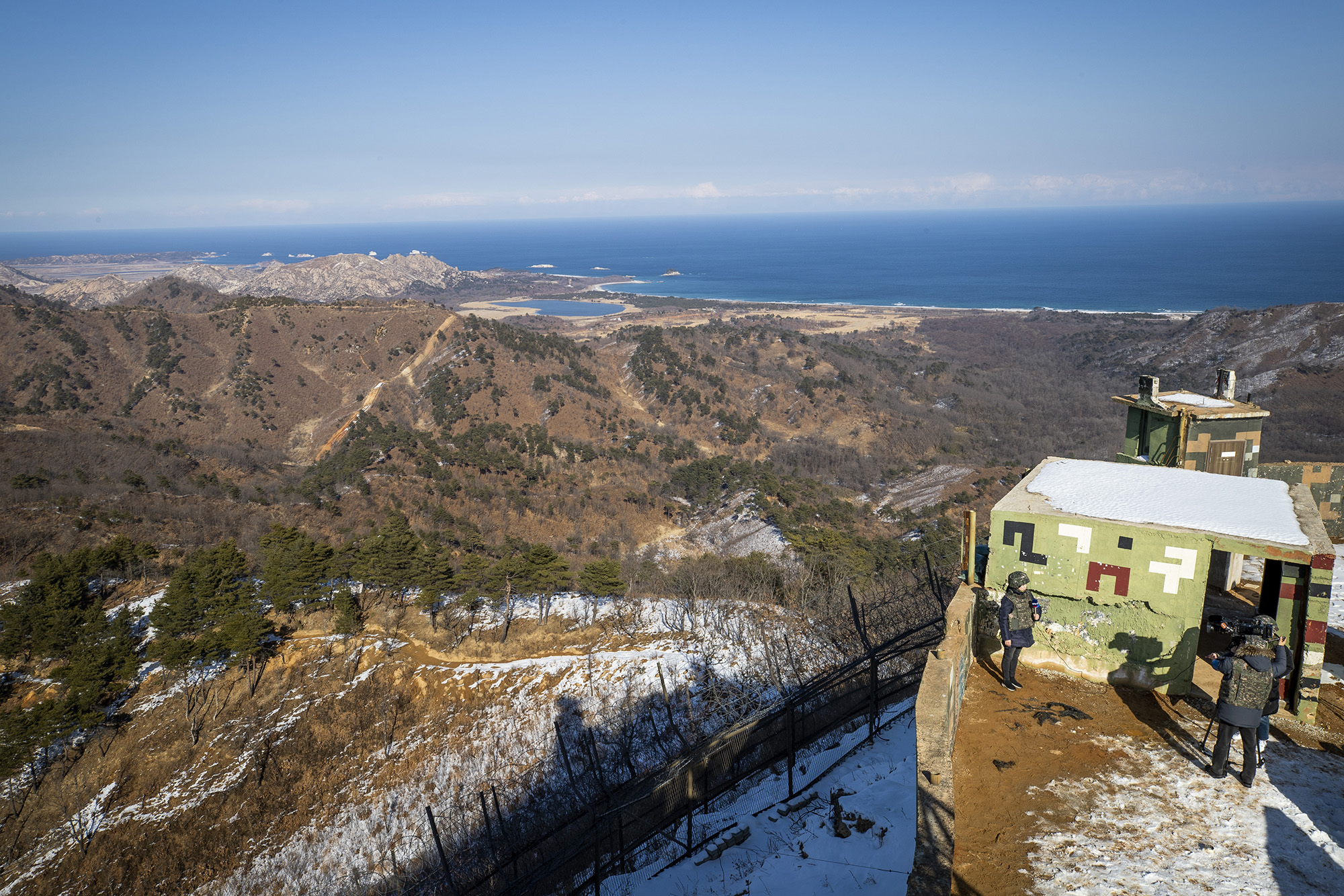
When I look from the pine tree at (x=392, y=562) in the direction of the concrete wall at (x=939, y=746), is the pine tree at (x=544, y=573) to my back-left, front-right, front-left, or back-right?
front-left

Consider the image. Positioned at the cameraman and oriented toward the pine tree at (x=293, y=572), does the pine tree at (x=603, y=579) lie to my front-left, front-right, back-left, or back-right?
front-right

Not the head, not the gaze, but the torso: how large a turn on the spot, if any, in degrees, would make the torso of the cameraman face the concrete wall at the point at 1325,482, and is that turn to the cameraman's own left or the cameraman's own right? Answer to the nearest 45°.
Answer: approximately 45° to the cameraman's own right

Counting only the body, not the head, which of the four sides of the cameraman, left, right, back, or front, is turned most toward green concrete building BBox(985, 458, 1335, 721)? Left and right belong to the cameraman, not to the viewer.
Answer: front

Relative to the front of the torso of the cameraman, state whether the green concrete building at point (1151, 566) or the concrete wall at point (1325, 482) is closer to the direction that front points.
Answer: the green concrete building

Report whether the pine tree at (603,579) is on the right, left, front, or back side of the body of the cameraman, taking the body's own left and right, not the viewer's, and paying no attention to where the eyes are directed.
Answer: front

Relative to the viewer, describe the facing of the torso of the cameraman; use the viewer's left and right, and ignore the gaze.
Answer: facing away from the viewer and to the left of the viewer

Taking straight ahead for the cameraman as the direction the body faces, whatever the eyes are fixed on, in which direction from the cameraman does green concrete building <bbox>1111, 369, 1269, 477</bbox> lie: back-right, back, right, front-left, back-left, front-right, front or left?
front-right

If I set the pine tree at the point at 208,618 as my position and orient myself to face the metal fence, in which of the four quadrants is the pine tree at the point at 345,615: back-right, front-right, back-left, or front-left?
front-left
